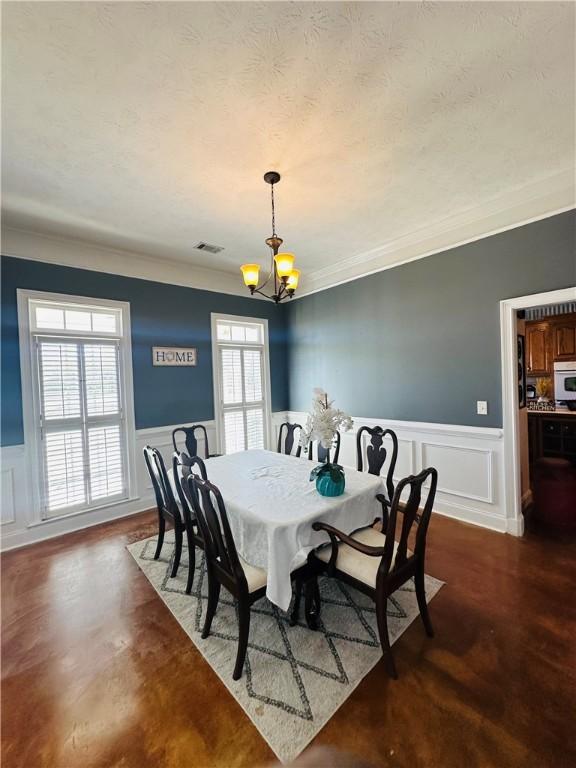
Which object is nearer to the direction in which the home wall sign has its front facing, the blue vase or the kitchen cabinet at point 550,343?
the blue vase

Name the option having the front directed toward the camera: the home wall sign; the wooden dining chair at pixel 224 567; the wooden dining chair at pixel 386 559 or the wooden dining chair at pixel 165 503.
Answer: the home wall sign

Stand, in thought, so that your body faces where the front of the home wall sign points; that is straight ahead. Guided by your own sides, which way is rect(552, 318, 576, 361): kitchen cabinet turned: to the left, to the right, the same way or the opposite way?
to the right

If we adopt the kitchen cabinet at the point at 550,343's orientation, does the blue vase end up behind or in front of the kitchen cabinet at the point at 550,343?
in front

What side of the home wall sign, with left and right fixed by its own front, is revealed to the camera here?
front

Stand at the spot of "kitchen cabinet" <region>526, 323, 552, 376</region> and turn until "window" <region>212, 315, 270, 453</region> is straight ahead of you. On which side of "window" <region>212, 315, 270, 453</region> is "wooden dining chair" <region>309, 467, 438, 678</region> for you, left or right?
left

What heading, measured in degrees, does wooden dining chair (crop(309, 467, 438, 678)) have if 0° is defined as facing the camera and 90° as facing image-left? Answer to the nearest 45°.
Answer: approximately 135°

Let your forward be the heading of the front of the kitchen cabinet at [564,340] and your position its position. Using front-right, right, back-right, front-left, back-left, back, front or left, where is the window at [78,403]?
front

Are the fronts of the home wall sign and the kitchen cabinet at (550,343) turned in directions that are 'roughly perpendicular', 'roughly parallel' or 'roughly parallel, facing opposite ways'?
roughly perpendicular

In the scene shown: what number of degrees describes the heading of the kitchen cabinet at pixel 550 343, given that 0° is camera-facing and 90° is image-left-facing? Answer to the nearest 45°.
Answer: approximately 45°

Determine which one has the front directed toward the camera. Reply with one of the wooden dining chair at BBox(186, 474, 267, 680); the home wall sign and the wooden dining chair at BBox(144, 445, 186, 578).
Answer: the home wall sign
